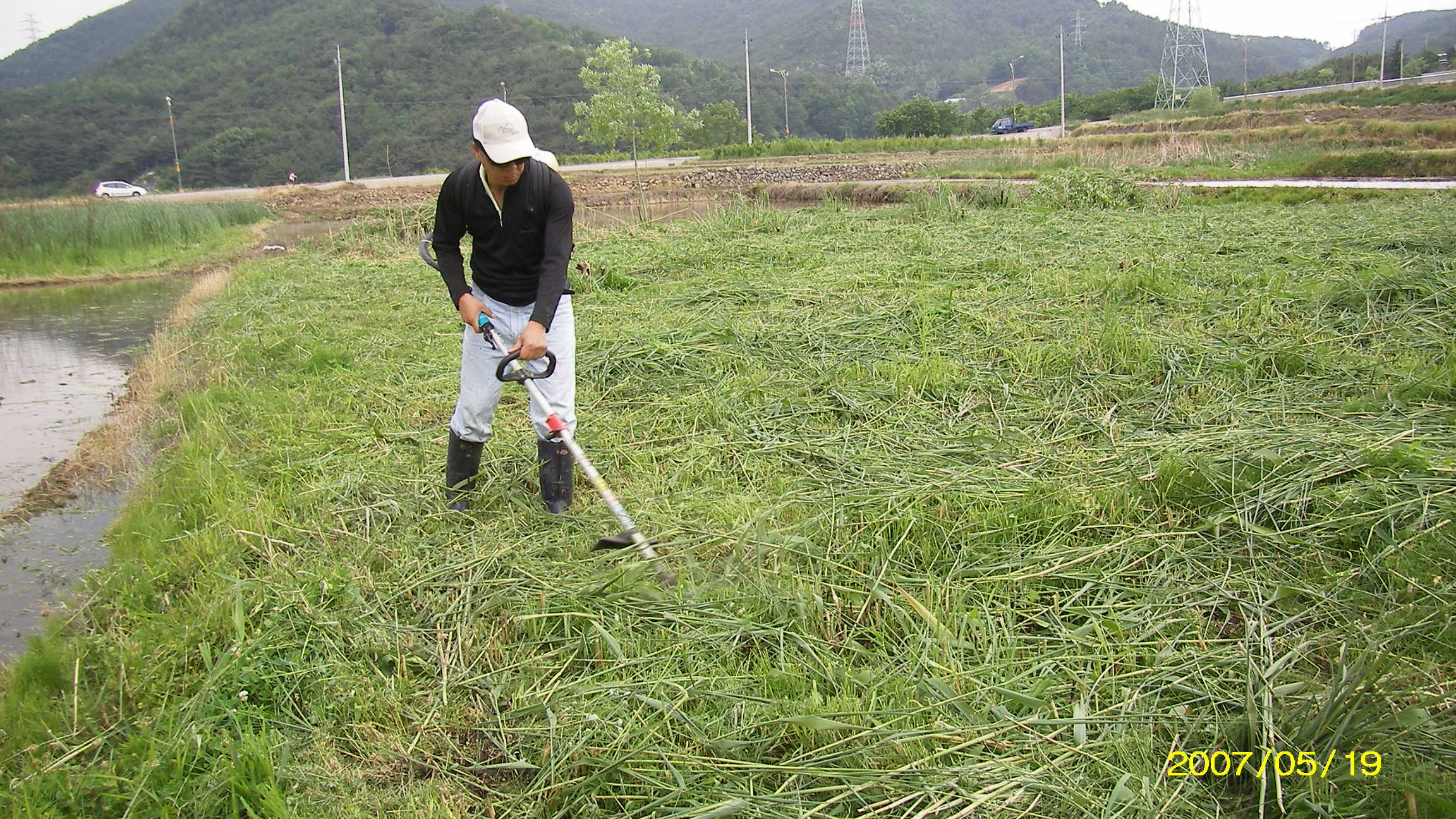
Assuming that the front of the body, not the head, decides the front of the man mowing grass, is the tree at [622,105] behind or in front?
behind

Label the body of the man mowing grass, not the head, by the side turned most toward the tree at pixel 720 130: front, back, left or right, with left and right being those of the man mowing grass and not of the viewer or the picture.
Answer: back

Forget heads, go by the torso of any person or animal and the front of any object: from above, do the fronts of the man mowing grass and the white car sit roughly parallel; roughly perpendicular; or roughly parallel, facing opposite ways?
roughly perpendicular

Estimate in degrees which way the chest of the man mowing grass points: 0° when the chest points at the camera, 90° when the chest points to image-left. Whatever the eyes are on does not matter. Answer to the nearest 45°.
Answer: approximately 0°

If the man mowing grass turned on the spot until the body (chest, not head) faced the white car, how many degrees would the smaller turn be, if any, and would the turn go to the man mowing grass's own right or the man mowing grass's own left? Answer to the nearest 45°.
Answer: approximately 180°

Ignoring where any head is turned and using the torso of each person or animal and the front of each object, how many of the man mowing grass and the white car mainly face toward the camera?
1

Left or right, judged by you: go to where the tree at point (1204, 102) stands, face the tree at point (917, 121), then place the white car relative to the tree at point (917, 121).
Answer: left
